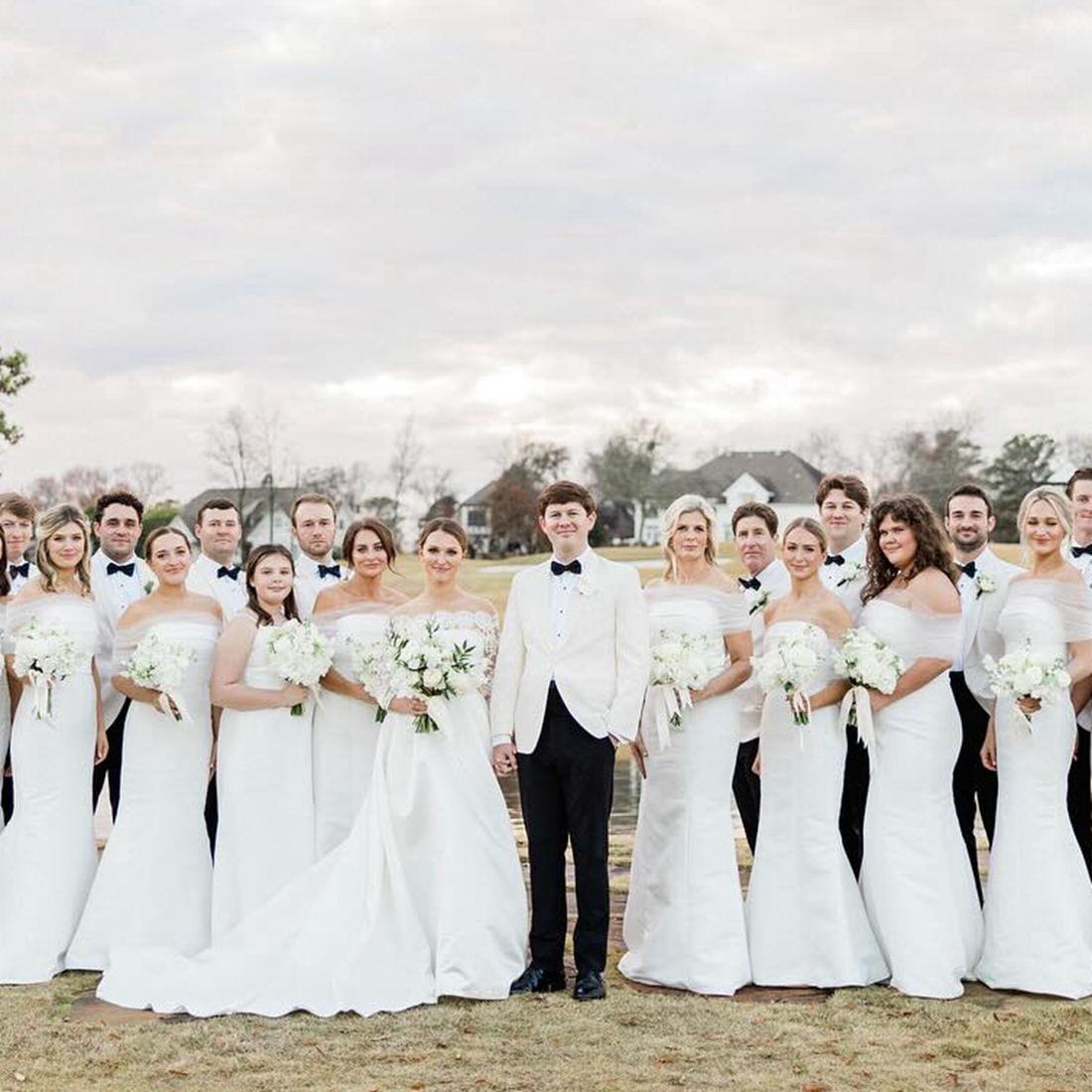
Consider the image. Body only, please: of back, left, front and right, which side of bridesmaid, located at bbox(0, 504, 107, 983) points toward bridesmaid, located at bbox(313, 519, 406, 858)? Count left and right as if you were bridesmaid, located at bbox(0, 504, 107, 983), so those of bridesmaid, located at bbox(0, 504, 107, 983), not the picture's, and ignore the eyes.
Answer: left

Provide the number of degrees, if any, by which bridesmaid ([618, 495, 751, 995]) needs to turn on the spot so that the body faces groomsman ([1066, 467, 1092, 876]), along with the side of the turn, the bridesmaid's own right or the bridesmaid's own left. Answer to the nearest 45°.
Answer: approximately 90° to the bridesmaid's own left

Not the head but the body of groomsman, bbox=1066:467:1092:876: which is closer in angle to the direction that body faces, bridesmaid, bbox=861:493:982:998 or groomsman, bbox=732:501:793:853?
the bridesmaid

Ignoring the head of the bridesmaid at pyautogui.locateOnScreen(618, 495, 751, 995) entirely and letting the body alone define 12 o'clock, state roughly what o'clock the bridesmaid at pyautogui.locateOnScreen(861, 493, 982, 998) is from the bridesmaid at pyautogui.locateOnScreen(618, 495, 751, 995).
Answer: the bridesmaid at pyautogui.locateOnScreen(861, 493, 982, 998) is roughly at 9 o'clock from the bridesmaid at pyautogui.locateOnScreen(618, 495, 751, 995).

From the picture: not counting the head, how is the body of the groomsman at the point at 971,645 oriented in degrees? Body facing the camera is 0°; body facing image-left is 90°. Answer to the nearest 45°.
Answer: approximately 0°

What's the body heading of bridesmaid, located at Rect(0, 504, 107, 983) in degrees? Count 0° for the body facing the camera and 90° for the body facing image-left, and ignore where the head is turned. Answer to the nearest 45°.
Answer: approximately 0°

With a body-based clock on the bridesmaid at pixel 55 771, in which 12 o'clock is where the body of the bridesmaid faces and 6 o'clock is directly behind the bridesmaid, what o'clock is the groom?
The groom is roughly at 10 o'clock from the bridesmaid.
